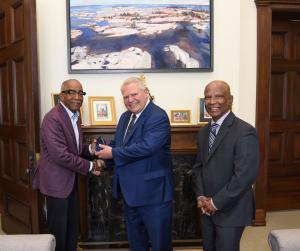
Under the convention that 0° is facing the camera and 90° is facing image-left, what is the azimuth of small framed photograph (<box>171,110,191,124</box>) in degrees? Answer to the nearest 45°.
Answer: approximately 0°

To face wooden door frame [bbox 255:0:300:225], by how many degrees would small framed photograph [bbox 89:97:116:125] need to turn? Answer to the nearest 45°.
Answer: approximately 90° to its left

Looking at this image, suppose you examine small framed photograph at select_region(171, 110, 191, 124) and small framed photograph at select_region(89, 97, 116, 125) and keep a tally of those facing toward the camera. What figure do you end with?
2

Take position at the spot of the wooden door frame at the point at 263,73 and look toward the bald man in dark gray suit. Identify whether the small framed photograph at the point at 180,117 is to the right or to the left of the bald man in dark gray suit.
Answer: right

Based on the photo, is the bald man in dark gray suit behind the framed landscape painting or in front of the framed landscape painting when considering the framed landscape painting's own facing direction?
in front

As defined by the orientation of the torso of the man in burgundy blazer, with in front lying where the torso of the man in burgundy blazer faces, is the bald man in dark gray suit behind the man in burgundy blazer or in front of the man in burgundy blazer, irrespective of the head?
in front

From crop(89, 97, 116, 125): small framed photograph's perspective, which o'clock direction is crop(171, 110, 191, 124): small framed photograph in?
crop(171, 110, 191, 124): small framed photograph is roughly at 9 o'clock from crop(89, 97, 116, 125): small framed photograph.
